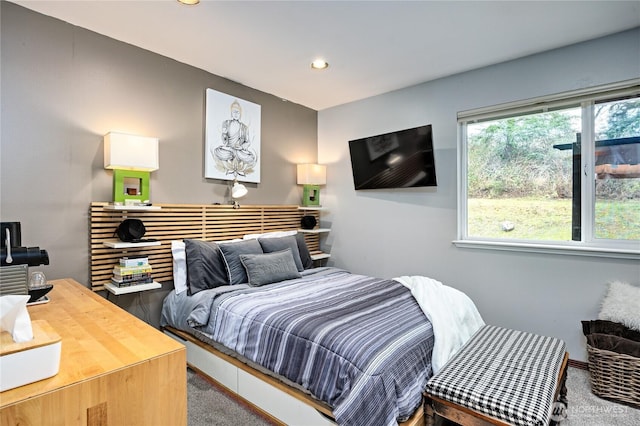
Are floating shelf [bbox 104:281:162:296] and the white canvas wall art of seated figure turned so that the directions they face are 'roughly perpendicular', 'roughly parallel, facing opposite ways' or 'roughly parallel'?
roughly parallel

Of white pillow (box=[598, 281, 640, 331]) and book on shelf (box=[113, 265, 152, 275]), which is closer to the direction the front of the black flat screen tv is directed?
the book on shelf

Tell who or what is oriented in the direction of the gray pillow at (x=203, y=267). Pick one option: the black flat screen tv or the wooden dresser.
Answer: the black flat screen tv

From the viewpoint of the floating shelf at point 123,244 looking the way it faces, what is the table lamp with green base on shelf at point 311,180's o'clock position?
The table lamp with green base on shelf is roughly at 10 o'clock from the floating shelf.

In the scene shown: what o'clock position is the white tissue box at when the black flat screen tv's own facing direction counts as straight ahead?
The white tissue box is roughly at 11 o'clock from the black flat screen tv.

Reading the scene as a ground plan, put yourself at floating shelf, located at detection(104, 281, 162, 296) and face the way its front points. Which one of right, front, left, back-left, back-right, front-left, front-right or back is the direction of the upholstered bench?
front

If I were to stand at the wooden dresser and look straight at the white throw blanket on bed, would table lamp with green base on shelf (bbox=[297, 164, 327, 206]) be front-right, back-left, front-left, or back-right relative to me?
front-left

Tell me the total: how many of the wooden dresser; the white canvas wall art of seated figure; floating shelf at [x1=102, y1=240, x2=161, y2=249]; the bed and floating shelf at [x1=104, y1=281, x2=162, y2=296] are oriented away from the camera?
0

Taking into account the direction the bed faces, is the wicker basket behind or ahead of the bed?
ahead

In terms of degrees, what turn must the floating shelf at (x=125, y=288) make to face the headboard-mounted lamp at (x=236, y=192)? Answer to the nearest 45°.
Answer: approximately 90° to its left

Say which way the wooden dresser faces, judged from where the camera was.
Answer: facing the viewer and to the right of the viewer

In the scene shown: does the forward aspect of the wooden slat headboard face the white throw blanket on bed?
yes

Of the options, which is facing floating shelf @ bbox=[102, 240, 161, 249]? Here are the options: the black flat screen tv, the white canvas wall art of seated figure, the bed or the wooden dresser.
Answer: the black flat screen tv
